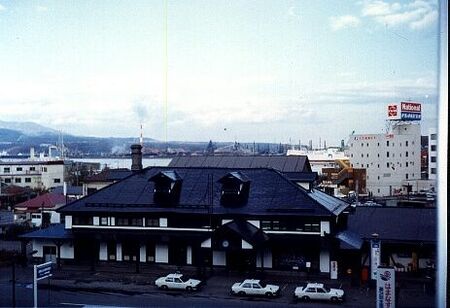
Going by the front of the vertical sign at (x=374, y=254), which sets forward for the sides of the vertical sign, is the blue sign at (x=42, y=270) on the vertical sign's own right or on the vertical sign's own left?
on the vertical sign's own right

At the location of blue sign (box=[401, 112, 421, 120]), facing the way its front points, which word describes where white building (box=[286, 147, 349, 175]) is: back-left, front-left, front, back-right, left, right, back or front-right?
back-right

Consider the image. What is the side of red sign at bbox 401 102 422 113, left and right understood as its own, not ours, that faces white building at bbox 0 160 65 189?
right

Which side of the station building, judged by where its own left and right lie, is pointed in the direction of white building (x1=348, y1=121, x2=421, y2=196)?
back

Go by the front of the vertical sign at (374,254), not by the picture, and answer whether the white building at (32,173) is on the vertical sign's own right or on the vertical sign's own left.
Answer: on the vertical sign's own right

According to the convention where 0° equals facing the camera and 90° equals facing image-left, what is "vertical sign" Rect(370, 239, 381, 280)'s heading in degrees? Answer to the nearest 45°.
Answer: approximately 0°

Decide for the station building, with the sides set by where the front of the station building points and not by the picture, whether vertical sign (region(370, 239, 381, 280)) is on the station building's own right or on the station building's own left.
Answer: on the station building's own left

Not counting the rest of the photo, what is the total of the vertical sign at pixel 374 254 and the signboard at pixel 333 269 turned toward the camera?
2
